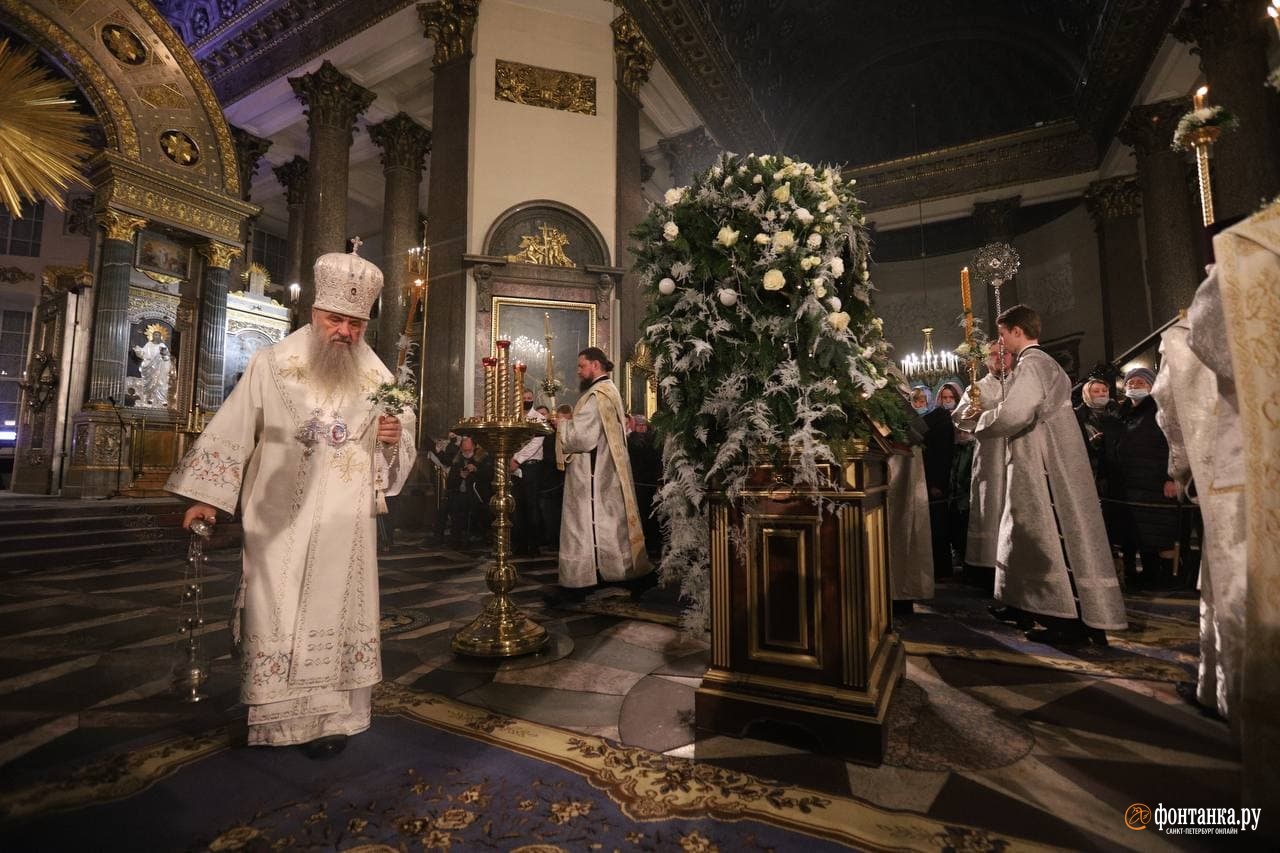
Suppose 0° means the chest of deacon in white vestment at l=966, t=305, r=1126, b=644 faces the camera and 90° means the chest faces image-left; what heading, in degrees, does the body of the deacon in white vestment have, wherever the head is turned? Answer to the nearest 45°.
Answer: approximately 90°

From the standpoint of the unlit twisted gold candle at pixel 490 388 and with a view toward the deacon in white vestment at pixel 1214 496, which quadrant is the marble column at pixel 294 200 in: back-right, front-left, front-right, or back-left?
back-left

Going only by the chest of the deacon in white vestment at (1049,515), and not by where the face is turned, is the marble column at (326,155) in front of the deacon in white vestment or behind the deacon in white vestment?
in front

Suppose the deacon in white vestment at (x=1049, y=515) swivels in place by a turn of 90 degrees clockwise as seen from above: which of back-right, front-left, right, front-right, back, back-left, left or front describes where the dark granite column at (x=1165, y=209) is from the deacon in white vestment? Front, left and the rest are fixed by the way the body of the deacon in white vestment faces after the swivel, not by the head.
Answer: front

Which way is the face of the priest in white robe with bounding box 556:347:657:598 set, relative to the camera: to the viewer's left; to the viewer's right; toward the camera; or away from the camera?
to the viewer's left

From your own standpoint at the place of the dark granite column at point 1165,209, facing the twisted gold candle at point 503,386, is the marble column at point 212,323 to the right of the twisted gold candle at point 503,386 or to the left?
right

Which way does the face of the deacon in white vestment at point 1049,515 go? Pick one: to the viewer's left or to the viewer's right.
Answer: to the viewer's left

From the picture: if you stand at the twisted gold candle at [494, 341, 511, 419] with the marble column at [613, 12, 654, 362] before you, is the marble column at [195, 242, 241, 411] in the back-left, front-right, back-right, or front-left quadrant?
front-left

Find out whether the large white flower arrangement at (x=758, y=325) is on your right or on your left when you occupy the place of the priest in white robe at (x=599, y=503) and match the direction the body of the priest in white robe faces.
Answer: on your left

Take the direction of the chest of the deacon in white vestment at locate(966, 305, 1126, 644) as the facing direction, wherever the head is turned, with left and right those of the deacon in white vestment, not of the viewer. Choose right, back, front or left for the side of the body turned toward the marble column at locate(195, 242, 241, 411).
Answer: front
